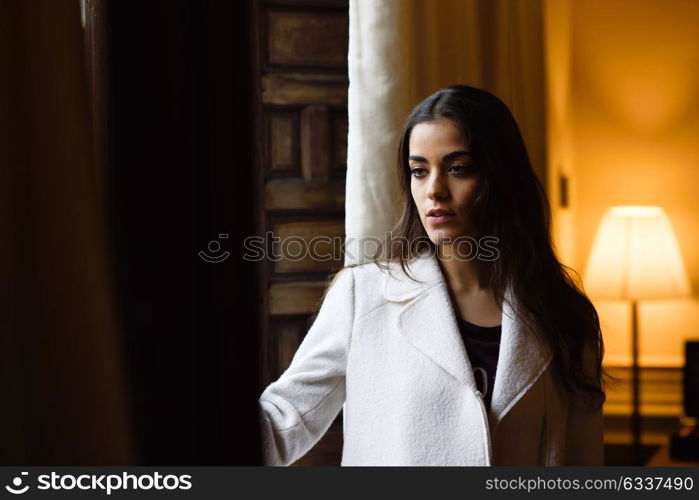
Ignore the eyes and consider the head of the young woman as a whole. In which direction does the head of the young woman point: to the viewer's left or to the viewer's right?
to the viewer's left

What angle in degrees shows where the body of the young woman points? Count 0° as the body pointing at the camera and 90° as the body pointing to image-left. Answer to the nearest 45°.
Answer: approximately 0°

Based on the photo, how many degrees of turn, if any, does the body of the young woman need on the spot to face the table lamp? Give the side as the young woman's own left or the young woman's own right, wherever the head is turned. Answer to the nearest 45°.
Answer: approximately 135° to the young woman's own left
